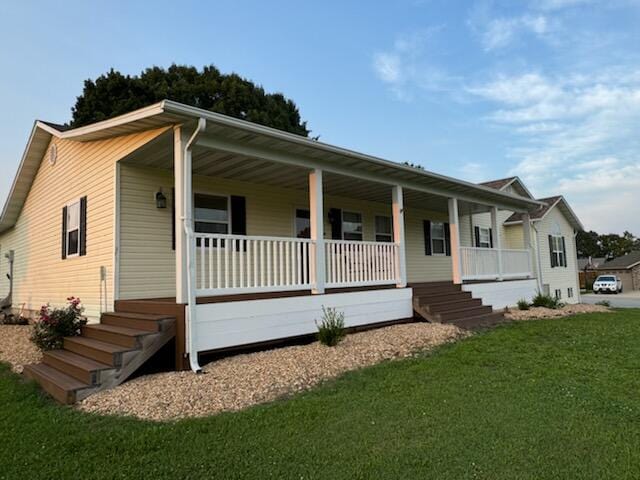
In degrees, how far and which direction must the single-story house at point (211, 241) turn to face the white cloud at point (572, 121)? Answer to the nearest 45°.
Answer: approximately 90° to its left

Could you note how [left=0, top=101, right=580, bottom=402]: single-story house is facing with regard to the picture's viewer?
facing the viewer and to the right of the viewer

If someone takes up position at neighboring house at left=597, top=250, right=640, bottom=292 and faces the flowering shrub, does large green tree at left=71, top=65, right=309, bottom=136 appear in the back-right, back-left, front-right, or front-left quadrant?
front-right

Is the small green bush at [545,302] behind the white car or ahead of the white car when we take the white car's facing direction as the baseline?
ahead

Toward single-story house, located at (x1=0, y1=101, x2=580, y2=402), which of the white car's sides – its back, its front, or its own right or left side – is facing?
front

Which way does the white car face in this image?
toward the camera

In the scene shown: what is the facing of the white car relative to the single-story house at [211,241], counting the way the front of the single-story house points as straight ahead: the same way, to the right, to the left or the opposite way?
to the right

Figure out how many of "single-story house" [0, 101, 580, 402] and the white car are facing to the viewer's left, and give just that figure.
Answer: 0

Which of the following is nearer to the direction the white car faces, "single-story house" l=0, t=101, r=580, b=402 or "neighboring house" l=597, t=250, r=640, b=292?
the single-story house

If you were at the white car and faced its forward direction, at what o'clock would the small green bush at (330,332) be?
The small green bush is roughly at 12 o'clock from the white car.
